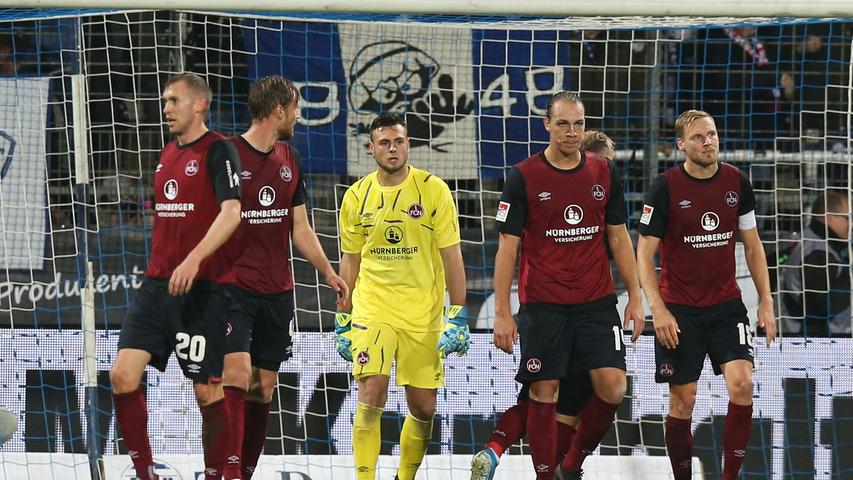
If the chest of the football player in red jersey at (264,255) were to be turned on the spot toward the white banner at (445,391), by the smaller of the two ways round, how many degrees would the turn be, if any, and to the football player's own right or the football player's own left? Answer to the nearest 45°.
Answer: approximately 135° to the football player's own left

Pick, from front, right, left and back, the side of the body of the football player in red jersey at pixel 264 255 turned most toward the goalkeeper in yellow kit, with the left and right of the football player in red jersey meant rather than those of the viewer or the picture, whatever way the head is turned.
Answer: left

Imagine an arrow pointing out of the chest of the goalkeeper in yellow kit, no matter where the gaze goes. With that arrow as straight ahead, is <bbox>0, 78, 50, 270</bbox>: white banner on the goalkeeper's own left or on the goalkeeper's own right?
on the goalkeeper's own right

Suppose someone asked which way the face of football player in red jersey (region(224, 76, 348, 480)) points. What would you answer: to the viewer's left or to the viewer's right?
to the viewer's right

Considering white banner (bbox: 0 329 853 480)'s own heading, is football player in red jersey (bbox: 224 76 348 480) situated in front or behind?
in front

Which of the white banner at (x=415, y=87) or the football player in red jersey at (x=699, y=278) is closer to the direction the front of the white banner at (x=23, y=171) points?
the football player in red jersey

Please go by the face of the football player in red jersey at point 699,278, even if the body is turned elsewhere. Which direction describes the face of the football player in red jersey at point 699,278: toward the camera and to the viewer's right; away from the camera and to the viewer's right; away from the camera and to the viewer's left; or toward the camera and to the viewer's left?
toward the camera and to the viewer's right
